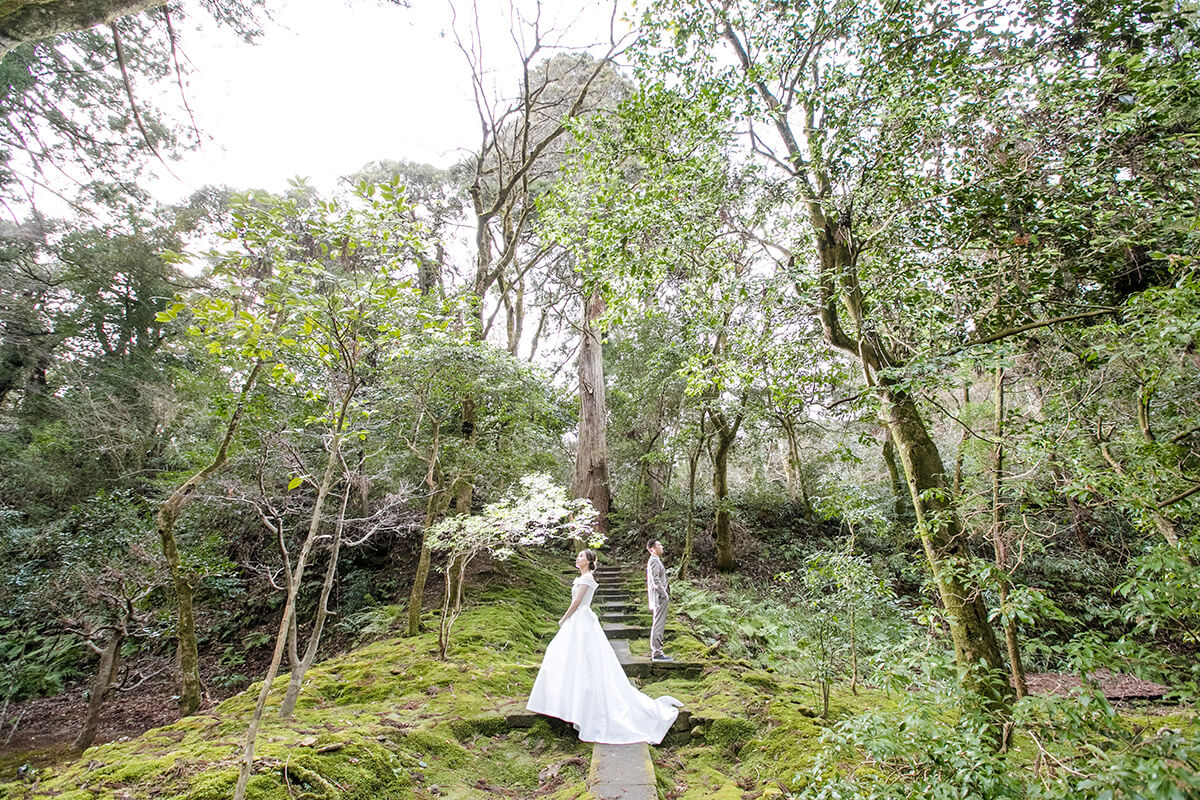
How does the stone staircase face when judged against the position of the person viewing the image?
facing the viewer
